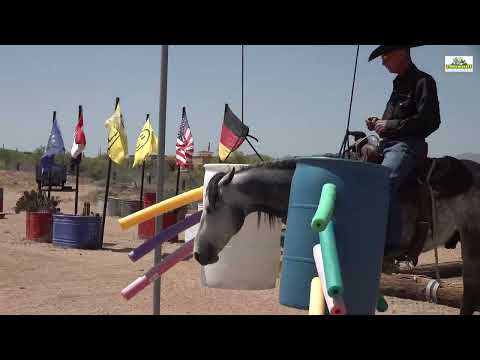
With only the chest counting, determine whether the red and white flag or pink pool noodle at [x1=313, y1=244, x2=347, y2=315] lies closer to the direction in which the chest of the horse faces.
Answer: the red and white flag

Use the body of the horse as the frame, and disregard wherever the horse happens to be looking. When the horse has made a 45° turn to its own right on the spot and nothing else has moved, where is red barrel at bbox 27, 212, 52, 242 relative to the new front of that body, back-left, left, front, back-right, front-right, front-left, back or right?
front

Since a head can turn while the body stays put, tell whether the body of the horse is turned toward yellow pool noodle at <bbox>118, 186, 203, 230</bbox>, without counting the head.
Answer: yes

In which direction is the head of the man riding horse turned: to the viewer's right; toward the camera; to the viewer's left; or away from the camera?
to the viewer's left

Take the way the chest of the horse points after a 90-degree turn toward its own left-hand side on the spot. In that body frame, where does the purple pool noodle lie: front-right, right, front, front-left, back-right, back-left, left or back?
right

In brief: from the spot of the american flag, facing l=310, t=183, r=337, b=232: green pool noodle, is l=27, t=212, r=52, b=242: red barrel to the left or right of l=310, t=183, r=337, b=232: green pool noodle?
right

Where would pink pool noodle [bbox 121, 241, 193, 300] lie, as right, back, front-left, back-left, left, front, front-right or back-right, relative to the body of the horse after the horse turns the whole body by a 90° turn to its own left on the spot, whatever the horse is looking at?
right

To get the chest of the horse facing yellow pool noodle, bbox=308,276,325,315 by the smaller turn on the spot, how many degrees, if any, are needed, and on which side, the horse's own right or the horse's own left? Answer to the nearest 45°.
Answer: approximately 90° to the horse's own left

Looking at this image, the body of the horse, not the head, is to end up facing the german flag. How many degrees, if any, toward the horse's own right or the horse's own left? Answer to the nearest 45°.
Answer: approximately 90° to the horse's own right

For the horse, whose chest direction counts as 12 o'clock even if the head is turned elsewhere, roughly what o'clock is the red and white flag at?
The red and white flag is roughly at 2 o'clock from the horse.

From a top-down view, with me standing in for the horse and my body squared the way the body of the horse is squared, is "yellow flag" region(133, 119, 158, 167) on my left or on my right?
on my right

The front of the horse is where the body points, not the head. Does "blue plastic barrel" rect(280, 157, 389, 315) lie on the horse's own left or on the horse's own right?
on the horse's own left

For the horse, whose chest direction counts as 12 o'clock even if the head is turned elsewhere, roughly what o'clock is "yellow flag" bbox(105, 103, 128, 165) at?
The yellow flag is roughly at 2 o'clock from the horse.

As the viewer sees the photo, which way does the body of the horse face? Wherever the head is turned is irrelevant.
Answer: to the viewer's left

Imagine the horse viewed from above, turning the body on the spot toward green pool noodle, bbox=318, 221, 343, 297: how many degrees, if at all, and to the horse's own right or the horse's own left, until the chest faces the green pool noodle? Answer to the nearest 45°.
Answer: approximately 90° to the horse's own left

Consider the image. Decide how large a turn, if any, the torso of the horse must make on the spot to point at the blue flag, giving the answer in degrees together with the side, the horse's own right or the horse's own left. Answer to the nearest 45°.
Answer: approximately 45° to the horse's own right
